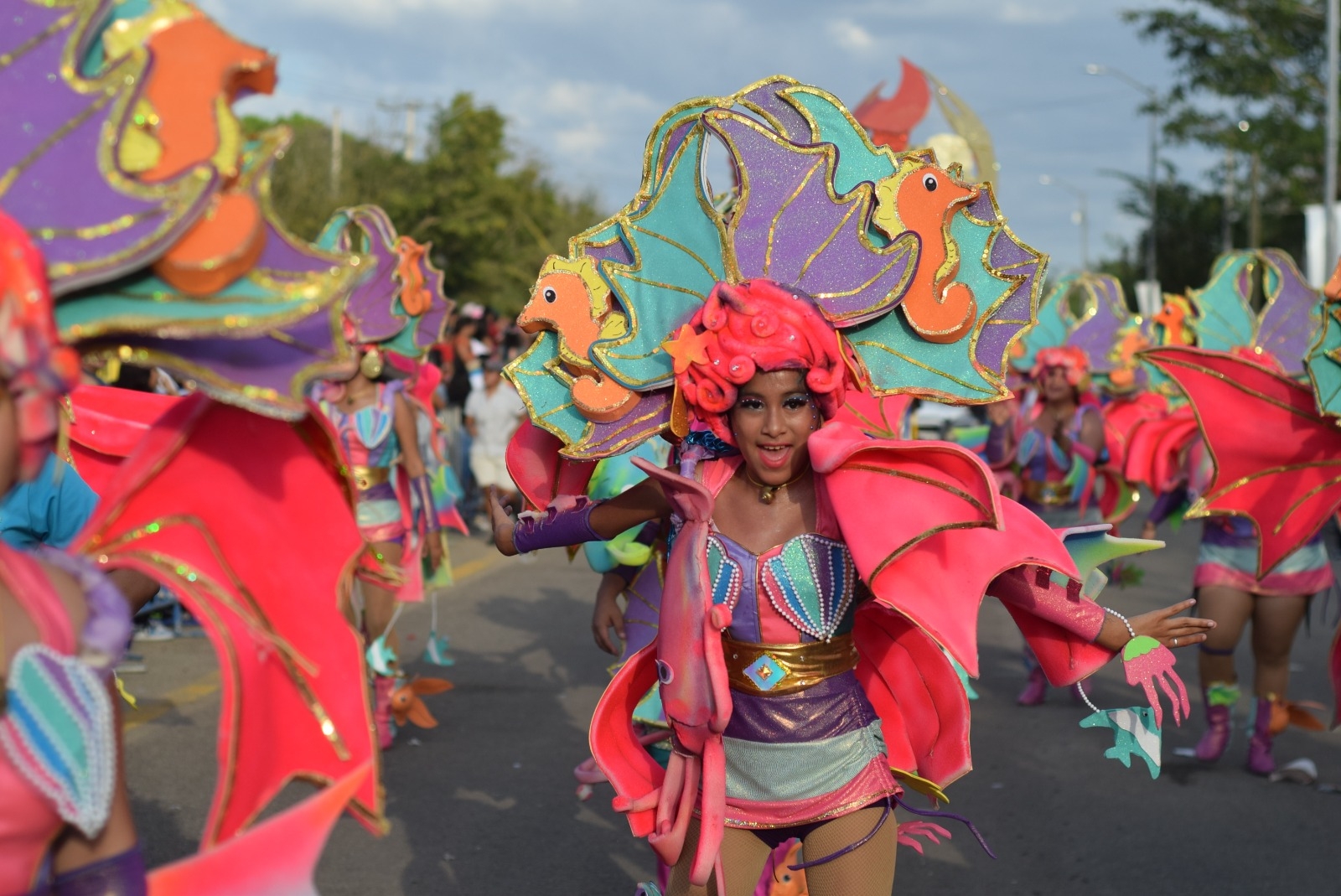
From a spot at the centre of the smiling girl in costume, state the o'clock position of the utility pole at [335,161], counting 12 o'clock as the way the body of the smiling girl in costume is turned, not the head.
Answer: The utility pole is roughly at 5 o'clock from the smiling girl in costume.

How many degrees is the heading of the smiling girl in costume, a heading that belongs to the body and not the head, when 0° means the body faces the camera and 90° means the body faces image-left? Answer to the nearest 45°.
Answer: approximately 0°

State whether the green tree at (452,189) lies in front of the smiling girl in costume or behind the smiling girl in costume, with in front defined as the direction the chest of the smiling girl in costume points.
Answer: behind

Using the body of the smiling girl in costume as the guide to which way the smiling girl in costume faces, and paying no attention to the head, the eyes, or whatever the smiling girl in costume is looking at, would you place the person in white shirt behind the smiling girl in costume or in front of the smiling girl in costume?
behind

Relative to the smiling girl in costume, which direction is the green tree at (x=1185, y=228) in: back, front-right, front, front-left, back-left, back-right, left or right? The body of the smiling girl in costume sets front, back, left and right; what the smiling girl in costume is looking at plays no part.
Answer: back

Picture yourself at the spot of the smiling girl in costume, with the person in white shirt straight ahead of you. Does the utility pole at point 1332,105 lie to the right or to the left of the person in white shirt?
right

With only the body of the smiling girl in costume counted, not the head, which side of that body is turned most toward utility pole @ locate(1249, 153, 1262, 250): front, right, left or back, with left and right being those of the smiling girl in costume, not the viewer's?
back

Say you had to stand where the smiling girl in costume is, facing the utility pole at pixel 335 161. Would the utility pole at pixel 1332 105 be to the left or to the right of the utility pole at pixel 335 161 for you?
right

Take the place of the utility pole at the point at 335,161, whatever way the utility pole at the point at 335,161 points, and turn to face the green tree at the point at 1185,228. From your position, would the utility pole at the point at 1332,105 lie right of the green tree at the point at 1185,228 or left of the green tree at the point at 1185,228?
right
